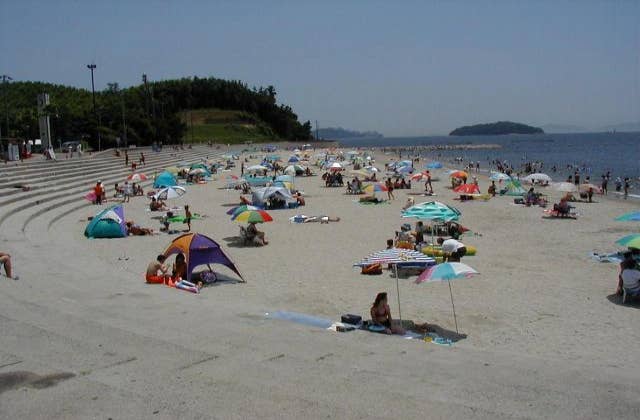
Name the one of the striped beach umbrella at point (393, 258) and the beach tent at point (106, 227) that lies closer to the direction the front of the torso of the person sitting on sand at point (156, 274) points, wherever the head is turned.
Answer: the striped beach umbrella

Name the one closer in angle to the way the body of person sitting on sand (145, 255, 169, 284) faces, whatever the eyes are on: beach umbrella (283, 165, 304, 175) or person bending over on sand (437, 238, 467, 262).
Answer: the person bending over on sand

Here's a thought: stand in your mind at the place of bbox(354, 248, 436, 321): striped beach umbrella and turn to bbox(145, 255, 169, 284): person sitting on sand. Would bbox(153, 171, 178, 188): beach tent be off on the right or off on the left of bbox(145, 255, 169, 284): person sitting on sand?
right

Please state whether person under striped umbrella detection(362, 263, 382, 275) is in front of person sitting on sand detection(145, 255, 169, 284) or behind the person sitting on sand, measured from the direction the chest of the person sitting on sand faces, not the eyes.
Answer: in front

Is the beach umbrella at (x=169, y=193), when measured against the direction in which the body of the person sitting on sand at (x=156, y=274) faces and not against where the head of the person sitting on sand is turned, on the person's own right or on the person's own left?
on the person's own left

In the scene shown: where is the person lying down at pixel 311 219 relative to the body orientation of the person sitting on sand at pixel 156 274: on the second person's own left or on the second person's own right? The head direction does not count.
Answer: on the second person's own left

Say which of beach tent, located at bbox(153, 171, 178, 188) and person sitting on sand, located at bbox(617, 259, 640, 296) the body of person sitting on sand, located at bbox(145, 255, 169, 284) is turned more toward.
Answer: the person sitting on sand
